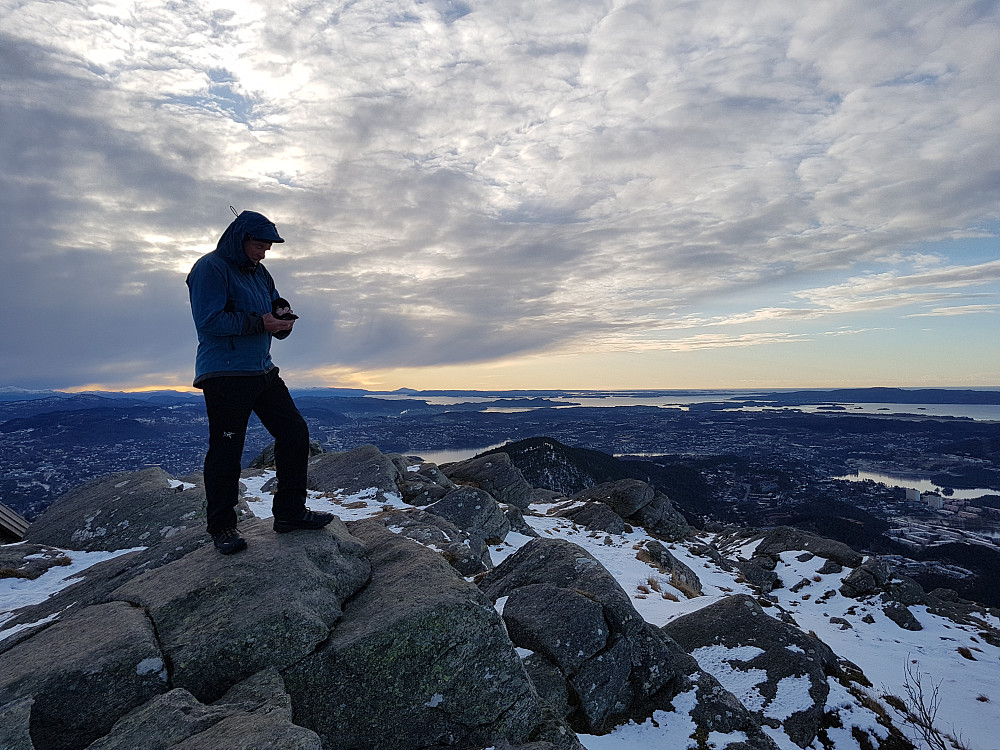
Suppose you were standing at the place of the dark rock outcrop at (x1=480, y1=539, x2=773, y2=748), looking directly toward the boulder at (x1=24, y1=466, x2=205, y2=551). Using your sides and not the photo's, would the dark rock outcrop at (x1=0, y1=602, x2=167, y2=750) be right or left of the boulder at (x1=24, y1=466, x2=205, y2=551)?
left

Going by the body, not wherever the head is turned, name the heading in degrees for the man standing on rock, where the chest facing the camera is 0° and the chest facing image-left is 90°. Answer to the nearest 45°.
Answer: approximately 315°

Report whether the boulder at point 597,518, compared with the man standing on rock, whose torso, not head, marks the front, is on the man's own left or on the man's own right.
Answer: on the man's own left

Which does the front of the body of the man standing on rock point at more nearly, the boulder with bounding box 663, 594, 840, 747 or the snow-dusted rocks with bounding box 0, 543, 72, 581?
the boulder

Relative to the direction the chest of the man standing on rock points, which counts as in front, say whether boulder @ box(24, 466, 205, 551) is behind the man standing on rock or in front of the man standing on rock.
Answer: behind
